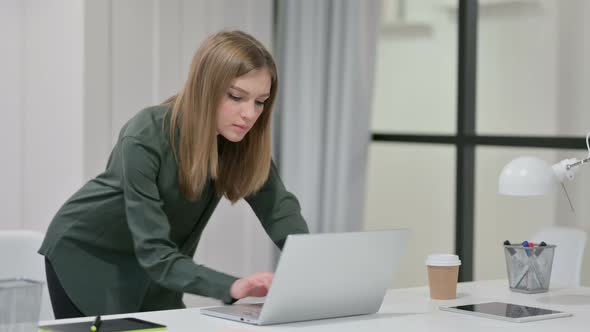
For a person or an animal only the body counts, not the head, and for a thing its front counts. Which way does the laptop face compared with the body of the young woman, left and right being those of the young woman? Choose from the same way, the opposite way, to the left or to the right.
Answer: the opposite way

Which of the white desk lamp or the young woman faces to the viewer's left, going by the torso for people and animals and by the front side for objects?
the white desk lamp

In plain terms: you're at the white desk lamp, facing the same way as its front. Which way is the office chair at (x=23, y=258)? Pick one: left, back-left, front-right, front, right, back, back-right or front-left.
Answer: front

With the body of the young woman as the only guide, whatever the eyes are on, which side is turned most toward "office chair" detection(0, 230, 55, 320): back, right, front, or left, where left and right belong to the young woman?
back

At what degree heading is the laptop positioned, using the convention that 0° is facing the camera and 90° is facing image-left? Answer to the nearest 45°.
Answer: approximately 135°

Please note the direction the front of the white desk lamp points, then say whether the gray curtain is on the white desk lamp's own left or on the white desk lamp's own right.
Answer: on the white desk lamp's own right

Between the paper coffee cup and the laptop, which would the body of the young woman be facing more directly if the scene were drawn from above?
the laptop

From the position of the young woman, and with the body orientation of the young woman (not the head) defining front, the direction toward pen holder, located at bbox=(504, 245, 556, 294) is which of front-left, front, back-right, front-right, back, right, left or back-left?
front-left

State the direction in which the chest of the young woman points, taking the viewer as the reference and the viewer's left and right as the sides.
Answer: facing the viewer and to the right of the viewer

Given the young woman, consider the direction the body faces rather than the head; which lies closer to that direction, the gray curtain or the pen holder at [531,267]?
the pen holder

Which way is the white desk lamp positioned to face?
to the viewer's left

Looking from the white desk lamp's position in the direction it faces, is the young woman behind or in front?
in front
